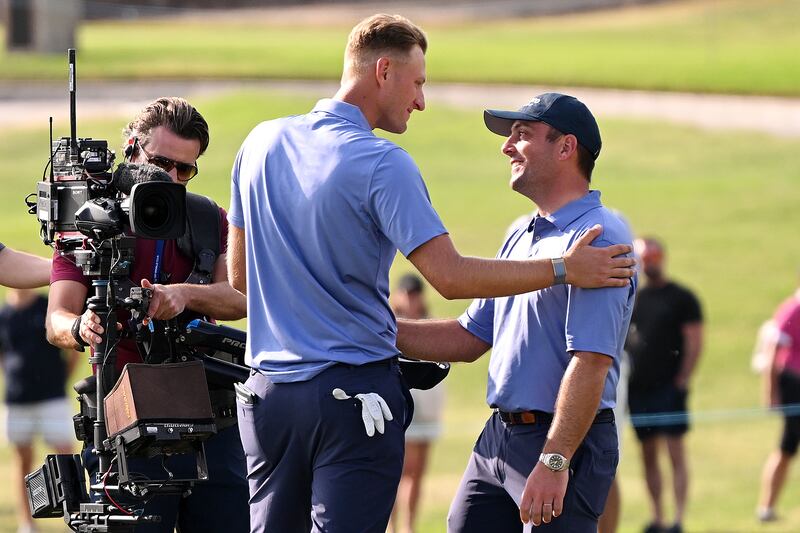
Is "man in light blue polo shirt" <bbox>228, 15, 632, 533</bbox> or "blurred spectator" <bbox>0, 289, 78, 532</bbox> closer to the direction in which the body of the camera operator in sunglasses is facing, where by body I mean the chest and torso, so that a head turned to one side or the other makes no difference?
the man in light blue polo shirt

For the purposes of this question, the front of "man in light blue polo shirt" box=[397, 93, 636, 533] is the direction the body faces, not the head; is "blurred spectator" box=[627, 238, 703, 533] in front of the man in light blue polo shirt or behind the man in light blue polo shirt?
behind

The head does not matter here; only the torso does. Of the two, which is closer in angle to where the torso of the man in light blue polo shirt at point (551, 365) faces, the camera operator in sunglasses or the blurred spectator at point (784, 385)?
the camera operator in sunglasses

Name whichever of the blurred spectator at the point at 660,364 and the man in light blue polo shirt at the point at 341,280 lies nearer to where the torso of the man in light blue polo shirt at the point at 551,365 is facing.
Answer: the man in light blue polo shirt

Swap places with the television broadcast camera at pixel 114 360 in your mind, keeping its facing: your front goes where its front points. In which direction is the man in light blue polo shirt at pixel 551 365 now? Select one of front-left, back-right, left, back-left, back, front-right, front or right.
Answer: front-left

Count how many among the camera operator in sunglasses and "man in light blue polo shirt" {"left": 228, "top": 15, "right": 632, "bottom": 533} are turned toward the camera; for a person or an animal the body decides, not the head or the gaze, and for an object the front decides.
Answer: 1

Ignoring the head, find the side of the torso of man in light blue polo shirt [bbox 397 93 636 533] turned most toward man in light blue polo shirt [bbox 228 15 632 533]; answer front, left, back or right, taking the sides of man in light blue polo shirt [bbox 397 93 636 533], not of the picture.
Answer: front

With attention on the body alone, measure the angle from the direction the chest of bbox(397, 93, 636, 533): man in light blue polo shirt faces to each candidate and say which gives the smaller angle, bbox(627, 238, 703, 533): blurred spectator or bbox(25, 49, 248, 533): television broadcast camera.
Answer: the television broadcast camera

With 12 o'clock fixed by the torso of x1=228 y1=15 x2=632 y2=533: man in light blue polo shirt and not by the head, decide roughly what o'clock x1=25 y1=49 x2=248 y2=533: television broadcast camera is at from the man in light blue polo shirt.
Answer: The television broadcast camera is roughly at 8 o'clock from the man in light blue polo shirt.

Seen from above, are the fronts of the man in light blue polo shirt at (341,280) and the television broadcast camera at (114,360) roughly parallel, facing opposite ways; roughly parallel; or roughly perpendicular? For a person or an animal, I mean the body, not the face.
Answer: roughly perpendicular

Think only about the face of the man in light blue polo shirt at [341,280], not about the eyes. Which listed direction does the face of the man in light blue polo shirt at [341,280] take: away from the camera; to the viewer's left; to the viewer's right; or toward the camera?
to the viewer's right

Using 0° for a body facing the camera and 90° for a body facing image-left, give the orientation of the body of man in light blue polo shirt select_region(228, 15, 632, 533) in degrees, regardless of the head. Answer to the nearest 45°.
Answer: approximately 225°
